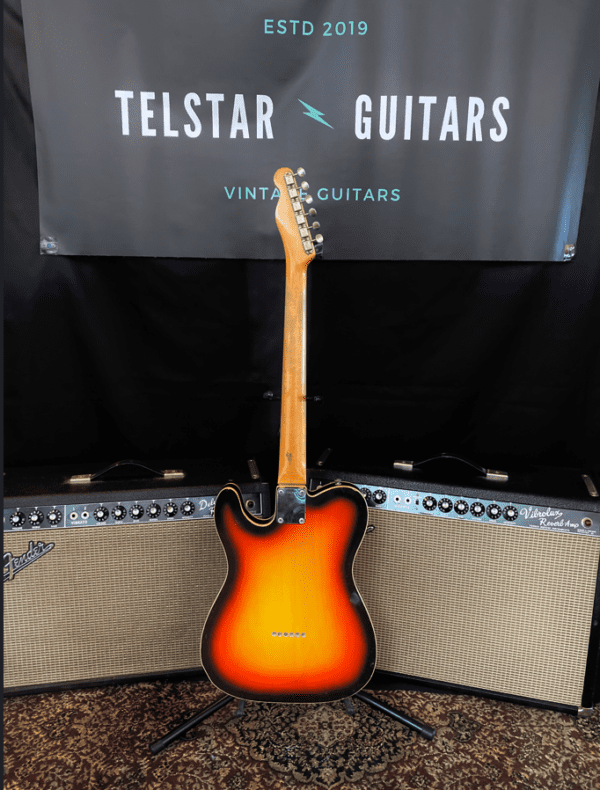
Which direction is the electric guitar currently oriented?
away from the camera

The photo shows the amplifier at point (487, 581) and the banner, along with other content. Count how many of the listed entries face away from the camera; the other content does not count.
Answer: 0

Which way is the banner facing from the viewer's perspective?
toward the camera

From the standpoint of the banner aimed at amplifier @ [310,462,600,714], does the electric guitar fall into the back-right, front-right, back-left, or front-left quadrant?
front-right
